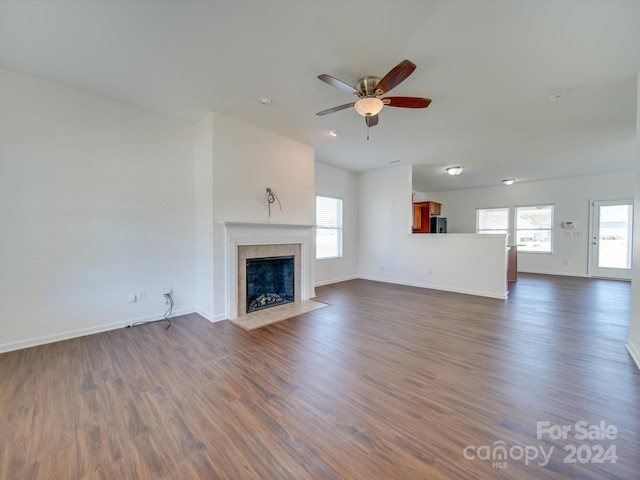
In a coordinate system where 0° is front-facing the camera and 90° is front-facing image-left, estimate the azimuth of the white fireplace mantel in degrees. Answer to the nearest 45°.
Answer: approximately 315°

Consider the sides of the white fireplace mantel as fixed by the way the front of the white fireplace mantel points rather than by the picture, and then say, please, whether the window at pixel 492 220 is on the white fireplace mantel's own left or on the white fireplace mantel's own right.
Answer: on the white fireplace mantel's own left

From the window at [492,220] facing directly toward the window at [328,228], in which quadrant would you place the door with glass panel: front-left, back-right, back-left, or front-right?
back-left

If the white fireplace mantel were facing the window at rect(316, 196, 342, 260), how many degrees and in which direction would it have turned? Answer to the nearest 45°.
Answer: approximately 90° to its left

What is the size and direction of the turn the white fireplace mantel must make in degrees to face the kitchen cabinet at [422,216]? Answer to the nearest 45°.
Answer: approximately 90° to its left

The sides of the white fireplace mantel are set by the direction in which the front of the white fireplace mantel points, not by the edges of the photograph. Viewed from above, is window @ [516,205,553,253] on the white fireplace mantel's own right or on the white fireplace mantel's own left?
on the white fireplace mantel's own left

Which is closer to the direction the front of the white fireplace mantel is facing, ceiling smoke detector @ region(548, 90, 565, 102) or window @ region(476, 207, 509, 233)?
the ceiling smoke detector
